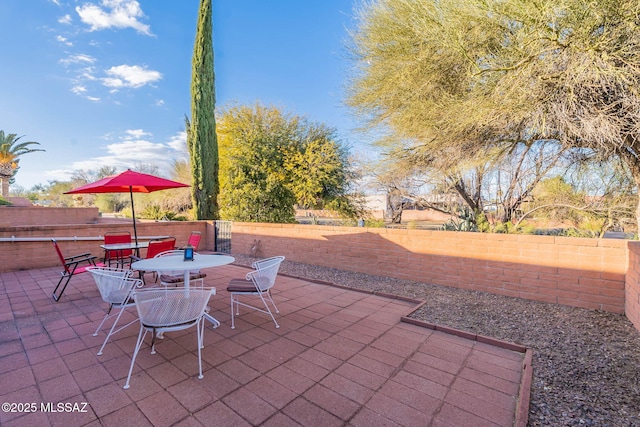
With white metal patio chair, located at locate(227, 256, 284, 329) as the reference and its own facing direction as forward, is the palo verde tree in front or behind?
behind

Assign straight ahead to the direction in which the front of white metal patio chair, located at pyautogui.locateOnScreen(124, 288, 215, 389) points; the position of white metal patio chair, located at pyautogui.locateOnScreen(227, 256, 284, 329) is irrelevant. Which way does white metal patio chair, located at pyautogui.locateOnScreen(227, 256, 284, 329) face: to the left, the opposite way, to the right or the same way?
to the left

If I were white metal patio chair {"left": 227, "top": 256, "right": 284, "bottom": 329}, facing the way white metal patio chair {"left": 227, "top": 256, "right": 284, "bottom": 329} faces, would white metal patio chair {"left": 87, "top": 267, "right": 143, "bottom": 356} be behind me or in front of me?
in front

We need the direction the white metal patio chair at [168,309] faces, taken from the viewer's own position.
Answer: facing away from the viewer

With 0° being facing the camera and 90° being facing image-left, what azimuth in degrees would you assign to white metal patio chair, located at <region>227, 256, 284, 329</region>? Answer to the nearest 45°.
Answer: approximately 90°

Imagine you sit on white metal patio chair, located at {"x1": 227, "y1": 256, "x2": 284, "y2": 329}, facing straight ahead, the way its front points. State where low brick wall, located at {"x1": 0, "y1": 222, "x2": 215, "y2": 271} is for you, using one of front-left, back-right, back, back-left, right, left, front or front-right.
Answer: front-right

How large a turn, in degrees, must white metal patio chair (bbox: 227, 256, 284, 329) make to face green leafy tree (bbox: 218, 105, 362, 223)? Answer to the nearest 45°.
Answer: approximately 90° to its right

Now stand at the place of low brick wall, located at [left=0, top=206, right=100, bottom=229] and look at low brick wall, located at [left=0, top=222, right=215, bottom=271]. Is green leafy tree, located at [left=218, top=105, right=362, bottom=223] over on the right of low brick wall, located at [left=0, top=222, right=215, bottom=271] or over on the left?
left

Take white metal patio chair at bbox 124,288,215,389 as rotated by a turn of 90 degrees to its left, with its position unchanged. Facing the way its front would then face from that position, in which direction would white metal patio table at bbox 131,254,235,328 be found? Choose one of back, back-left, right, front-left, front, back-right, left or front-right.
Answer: right

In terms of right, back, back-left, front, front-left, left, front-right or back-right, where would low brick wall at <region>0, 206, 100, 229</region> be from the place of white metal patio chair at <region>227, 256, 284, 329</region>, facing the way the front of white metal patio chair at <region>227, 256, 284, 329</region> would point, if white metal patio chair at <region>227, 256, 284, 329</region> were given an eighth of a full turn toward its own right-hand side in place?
front

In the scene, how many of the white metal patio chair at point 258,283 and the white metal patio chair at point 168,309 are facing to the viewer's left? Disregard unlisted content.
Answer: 1

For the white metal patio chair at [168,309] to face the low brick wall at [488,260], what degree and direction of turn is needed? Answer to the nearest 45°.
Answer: approximately 90° to its right

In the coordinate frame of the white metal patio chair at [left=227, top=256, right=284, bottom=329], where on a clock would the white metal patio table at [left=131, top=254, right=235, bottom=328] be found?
The white metal patio table is roughly at 12 o'clock from the white metal patio chair.

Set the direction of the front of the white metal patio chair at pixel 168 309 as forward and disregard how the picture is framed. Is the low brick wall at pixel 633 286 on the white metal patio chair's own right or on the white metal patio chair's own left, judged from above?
on the white metal patio chair's own right

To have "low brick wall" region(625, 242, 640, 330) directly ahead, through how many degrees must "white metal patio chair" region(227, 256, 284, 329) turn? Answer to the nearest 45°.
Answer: approximately 180°

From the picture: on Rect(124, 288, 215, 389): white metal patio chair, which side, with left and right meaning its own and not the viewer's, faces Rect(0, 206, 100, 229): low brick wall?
front
